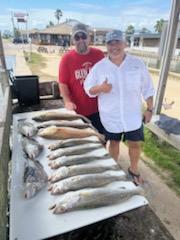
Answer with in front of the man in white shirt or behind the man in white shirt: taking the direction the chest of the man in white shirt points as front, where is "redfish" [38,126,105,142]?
in front

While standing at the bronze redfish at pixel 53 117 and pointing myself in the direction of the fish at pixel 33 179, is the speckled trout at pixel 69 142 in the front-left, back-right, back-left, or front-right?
front-left

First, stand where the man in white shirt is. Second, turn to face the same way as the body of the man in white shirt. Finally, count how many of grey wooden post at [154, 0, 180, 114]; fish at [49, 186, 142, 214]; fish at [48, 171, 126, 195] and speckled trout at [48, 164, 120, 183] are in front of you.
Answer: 3

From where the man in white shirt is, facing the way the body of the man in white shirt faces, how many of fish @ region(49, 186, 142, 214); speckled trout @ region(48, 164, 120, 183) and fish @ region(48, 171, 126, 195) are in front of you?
3

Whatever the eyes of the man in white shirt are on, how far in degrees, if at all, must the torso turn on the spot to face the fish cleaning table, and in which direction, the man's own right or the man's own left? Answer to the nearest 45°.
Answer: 0° — they already face it

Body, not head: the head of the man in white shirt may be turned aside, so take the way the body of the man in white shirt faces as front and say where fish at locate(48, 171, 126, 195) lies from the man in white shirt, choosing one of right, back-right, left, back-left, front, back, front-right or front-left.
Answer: front

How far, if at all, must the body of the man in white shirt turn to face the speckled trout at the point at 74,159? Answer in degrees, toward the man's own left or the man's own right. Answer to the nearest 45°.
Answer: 0° — they already face it

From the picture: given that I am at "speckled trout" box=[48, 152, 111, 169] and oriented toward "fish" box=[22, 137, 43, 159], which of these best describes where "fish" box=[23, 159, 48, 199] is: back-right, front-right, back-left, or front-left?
front-left

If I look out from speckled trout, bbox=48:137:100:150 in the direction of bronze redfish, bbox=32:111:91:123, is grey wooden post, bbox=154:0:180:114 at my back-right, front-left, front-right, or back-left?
front-right

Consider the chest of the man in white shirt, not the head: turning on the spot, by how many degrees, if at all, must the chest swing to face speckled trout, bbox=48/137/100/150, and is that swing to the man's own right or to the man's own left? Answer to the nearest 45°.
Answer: approximately 45° to the man's own right

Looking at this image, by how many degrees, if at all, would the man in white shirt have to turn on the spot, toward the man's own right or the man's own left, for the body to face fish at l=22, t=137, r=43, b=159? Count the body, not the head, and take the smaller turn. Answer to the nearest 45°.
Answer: approximately 45° to the man's own right

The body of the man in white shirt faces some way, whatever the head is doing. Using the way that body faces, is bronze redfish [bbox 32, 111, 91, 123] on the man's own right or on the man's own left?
on the man's own right

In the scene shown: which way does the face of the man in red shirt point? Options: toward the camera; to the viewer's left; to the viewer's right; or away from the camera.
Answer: toward the camera

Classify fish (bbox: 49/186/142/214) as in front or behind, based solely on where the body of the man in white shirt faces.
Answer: in front

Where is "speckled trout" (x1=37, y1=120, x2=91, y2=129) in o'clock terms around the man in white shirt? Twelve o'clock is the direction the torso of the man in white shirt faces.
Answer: The speckled trout is roughly at 2 o'clock from the man in white shirt.

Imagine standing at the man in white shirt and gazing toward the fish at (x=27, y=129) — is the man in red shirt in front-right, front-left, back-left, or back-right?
front-right

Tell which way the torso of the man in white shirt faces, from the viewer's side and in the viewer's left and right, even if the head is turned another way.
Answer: facing the viewer
